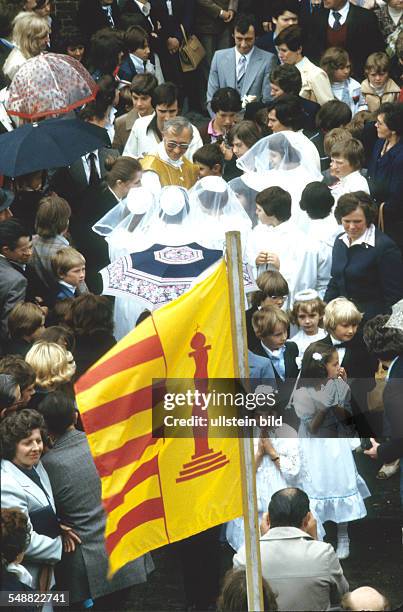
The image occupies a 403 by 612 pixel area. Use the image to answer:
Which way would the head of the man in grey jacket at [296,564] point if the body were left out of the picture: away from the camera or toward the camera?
away from the camera

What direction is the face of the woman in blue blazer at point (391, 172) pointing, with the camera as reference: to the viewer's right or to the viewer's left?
to the viewer's left

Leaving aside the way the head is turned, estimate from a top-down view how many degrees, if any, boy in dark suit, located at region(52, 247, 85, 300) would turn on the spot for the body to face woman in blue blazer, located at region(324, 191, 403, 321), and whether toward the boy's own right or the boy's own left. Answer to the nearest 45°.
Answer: approximately 45° to the boy's own left

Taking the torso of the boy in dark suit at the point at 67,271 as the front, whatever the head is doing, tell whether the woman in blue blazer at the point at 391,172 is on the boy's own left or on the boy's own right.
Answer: on the boy's own left

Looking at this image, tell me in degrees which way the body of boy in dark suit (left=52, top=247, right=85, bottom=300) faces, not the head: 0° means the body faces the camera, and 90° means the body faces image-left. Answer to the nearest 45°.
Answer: approximately 315°

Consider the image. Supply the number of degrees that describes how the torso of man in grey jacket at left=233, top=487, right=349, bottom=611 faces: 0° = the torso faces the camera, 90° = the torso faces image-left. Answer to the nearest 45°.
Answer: approximately 180°

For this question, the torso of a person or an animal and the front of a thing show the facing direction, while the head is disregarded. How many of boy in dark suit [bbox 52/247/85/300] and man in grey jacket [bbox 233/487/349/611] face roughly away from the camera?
1

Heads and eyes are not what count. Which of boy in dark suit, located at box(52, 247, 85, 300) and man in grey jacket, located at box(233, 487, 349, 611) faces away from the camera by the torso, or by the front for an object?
the man in grey jacket
